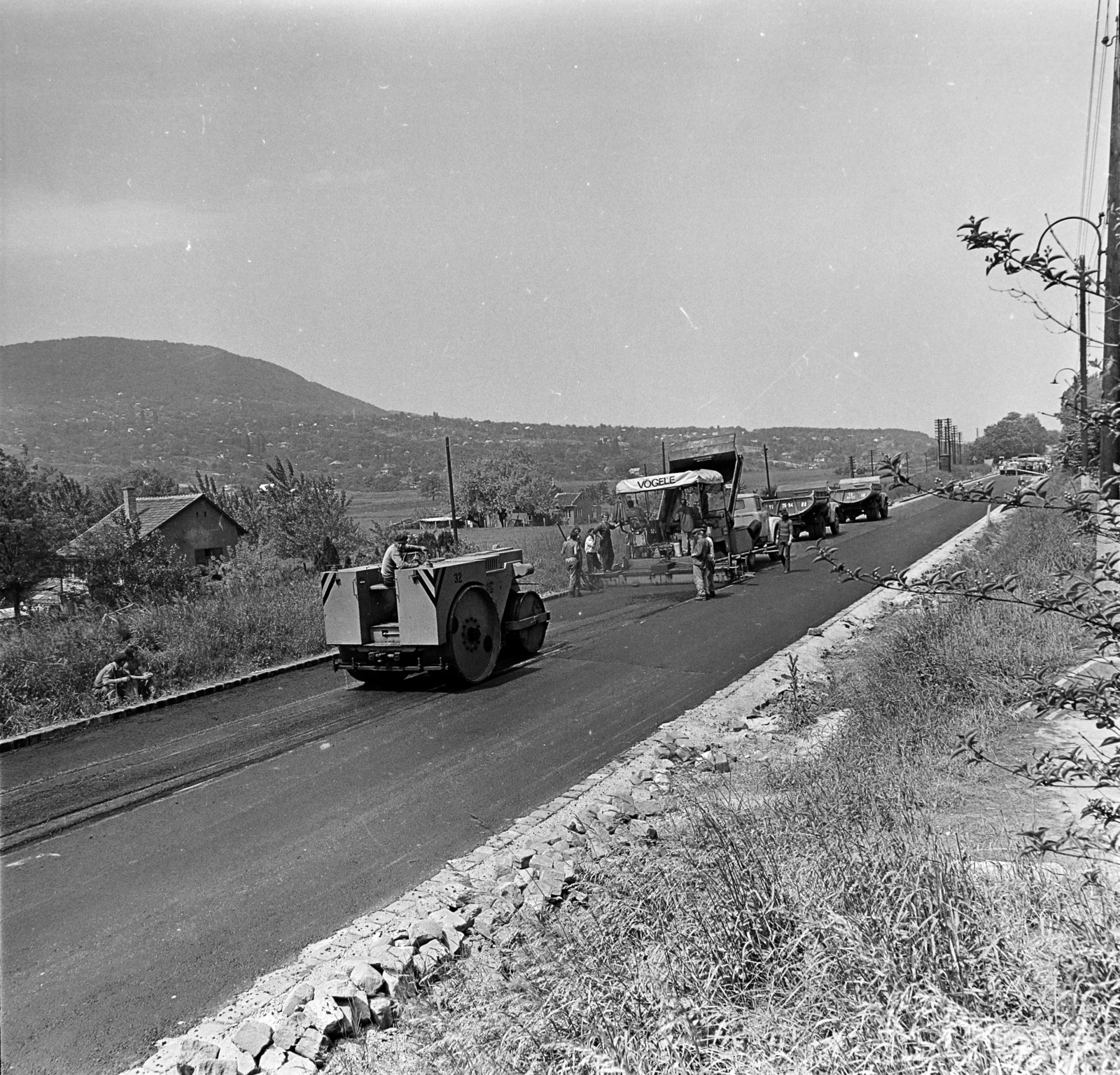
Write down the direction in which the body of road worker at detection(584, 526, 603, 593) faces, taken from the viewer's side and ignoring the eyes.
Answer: to the viewer's right

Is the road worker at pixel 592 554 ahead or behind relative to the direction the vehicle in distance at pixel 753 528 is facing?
behind

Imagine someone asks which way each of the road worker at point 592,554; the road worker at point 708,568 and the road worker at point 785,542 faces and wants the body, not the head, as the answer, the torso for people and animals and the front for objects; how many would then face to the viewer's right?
1

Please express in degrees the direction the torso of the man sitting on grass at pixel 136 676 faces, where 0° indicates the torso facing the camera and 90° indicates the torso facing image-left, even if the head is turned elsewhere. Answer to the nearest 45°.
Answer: approximately 315°

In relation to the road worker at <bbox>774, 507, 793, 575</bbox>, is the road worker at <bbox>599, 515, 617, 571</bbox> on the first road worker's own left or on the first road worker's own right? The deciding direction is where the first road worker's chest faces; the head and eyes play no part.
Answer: on the first road worker's own right

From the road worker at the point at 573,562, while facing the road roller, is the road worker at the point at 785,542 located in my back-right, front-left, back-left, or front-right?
back-left

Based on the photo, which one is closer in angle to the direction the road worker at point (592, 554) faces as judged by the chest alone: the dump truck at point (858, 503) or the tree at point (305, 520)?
the dump truck

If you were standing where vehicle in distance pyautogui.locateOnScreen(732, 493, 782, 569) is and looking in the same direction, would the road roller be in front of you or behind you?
behind

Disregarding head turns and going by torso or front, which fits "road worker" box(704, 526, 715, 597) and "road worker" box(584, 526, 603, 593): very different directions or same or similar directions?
very different directions

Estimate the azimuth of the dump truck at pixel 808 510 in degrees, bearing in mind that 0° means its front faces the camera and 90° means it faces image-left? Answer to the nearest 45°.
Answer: approximately 225°
